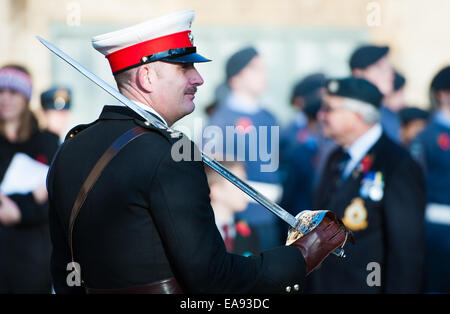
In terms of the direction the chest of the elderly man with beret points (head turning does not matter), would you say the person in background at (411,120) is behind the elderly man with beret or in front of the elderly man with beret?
behind

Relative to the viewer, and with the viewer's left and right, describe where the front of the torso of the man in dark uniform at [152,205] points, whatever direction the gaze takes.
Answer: facing away from the viewer and to the right of the viewer

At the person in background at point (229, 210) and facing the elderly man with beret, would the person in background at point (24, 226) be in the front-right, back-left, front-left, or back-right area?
back-right

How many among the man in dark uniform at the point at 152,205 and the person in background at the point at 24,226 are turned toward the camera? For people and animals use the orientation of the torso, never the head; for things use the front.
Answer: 1

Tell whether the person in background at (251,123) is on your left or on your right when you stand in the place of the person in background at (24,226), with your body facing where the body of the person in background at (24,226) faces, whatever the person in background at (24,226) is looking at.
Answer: on your left

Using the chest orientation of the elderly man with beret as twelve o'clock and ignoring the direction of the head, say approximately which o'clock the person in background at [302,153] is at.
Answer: The person in background is roughly at 4 o'clock from the elderly man with beret.

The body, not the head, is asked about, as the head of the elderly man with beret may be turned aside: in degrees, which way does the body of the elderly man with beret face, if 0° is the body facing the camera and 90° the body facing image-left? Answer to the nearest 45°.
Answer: approximately 45°

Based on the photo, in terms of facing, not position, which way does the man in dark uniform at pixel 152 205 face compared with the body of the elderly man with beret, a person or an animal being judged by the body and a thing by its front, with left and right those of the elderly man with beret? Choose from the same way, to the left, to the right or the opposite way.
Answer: the opposite way

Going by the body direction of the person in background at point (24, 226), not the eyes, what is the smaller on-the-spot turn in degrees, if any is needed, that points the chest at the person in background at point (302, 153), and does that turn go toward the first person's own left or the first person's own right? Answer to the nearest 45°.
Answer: approximately 135° to the first person's own left
